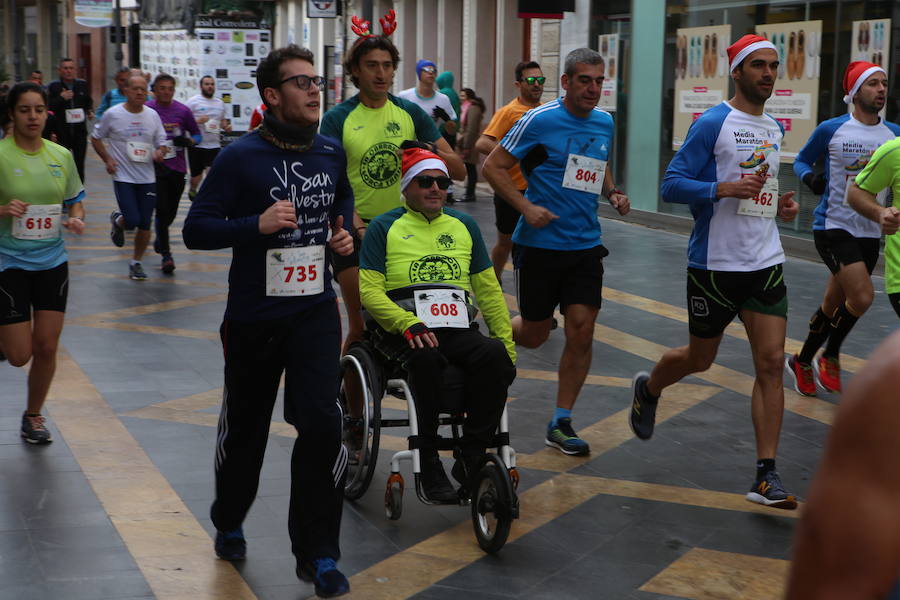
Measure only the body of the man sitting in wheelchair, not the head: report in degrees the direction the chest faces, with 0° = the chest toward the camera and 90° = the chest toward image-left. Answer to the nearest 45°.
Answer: approximately 315°

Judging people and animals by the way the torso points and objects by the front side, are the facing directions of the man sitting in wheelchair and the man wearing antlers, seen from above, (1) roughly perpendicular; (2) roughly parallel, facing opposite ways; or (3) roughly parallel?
roughly parallel

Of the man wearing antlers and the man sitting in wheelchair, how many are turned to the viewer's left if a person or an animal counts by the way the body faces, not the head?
0

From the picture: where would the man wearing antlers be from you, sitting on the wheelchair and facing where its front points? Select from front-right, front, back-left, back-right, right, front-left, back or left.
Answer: back-left

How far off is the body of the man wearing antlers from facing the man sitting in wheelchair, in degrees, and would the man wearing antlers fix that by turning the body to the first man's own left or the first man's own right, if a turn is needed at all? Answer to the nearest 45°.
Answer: approximately 45° to the first man's own right

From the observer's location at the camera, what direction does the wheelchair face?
facing the viewer and to the right of the viewer

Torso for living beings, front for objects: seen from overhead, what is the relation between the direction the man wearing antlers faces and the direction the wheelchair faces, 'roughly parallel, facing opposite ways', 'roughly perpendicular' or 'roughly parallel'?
roughly parallel

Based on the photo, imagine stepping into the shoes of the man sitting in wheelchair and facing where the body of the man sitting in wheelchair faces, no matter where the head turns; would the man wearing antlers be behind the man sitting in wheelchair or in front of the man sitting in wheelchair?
behind
